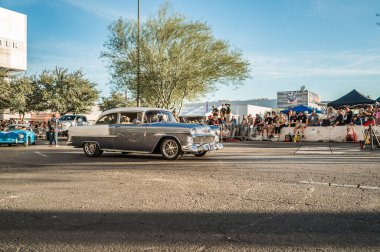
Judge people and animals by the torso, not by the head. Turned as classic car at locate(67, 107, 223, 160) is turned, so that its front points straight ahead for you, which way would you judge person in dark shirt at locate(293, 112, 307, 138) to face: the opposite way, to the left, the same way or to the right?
to the right

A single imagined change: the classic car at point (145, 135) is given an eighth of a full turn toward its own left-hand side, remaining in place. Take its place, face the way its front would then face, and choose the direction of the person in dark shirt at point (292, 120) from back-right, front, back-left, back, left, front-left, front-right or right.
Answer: front-left

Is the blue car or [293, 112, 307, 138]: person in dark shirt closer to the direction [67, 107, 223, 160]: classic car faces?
the person in dark shirt

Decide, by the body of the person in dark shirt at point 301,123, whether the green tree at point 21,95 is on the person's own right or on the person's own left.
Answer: on the person's own right

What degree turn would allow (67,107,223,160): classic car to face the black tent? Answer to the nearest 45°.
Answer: approximately 90° to its left

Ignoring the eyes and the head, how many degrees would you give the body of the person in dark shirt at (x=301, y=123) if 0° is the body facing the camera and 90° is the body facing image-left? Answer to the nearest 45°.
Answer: approximately 45°

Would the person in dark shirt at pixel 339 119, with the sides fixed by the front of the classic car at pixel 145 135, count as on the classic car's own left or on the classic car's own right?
on the classic car's own left

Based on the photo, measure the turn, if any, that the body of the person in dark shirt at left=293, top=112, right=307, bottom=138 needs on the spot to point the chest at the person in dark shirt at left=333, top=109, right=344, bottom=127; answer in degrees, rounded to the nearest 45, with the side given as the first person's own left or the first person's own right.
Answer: approximately 135° to the first person's own left

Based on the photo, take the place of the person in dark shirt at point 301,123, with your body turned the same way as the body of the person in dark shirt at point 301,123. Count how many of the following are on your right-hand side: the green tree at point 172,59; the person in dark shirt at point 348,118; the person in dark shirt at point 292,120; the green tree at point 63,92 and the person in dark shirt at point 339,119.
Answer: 3

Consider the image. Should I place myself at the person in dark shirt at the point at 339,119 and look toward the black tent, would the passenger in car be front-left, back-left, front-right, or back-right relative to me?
back-left

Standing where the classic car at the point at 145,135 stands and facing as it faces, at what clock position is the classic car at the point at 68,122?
the classic car at the point at 68,122 is roughly at 7 o'clock from the classic car at the point at 145,135.
